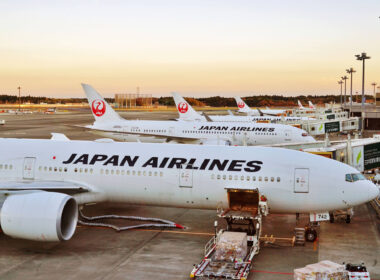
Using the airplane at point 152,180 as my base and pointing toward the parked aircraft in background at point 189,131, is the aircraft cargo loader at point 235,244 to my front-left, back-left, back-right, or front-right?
back-right

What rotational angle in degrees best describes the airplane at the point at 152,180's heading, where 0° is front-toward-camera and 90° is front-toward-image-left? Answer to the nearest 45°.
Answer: approximately 270°

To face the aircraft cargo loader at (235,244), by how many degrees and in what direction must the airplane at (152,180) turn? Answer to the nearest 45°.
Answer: approximately 45° to its right

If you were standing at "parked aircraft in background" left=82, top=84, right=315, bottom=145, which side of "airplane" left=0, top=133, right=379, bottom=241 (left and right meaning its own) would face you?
left

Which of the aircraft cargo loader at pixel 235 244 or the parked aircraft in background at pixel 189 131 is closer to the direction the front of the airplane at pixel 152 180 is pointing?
the aircraft cargo loader
